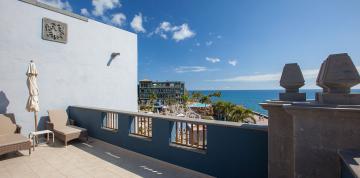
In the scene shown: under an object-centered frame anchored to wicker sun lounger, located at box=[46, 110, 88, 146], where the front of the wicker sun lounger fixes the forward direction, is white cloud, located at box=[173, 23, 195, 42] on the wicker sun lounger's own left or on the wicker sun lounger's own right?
on the wicker sun lounger's own left

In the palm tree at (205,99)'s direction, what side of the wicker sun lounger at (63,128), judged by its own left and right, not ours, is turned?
left

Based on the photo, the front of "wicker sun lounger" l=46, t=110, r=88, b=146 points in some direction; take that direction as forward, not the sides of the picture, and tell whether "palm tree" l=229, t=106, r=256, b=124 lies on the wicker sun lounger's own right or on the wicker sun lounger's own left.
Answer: on the wicker sun lounger's own left

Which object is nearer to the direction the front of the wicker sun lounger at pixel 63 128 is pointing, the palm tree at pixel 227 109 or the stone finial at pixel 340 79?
the stone finial

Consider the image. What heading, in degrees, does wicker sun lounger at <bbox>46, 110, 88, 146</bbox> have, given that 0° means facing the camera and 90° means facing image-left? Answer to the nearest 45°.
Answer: approximately 315°

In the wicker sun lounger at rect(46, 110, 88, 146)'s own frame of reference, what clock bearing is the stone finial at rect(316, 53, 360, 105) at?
The stone finial is roughly at 1 o'clock from the wicker sun lounger.
